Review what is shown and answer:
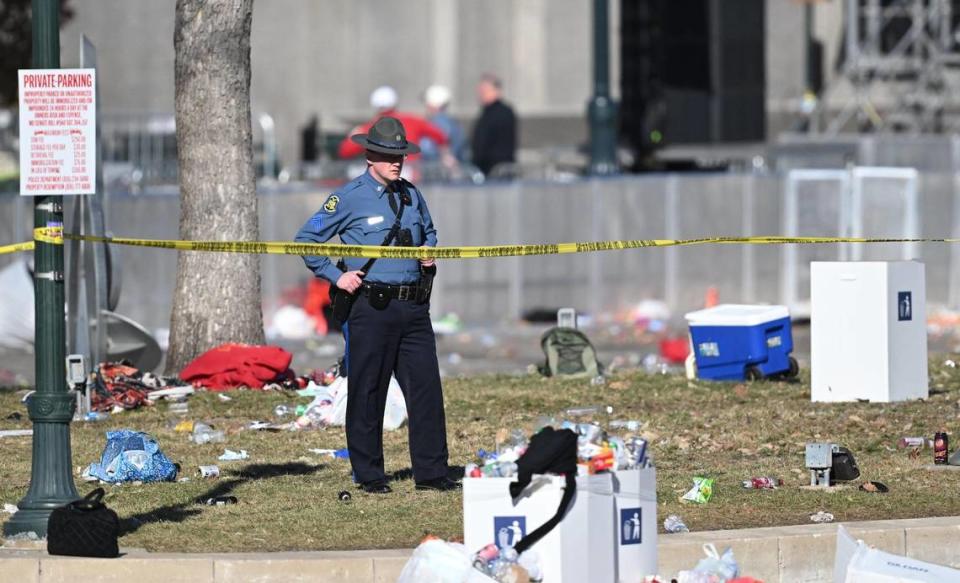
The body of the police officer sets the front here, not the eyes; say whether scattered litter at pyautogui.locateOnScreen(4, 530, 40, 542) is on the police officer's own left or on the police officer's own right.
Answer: on the police officer's own right

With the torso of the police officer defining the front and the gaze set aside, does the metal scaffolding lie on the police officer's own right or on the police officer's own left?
on the police officer's own left

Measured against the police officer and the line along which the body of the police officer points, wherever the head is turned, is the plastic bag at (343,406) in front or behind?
behind

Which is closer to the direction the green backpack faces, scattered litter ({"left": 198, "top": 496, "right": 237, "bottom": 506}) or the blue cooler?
the scattered litter

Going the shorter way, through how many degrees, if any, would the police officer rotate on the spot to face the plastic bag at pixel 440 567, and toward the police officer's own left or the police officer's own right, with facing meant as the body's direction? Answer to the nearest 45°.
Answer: approximately 45° to the police officer's own right

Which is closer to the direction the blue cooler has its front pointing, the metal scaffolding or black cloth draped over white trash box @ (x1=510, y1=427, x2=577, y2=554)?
the black cloth draped over white trash box

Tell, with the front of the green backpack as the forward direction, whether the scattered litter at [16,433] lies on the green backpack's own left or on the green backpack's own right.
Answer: on the green backpack's own right

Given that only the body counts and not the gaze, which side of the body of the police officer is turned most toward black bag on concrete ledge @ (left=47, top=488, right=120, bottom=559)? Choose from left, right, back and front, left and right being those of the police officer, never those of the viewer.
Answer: right

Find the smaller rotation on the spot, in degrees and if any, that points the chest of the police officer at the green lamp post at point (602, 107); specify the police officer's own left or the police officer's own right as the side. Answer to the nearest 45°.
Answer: approximately 135° to the police officer's own left
